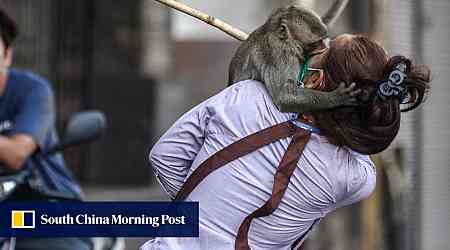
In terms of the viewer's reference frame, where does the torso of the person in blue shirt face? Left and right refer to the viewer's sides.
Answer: facing the viewer and to the left of the viewer

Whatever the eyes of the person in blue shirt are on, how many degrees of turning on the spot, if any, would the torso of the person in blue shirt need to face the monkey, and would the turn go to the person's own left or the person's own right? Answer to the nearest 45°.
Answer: approximately 90° to the person's own left

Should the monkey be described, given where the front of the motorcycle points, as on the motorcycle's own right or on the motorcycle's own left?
on the motorcycle's own left

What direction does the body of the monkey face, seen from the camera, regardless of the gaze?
to the viewer's right
